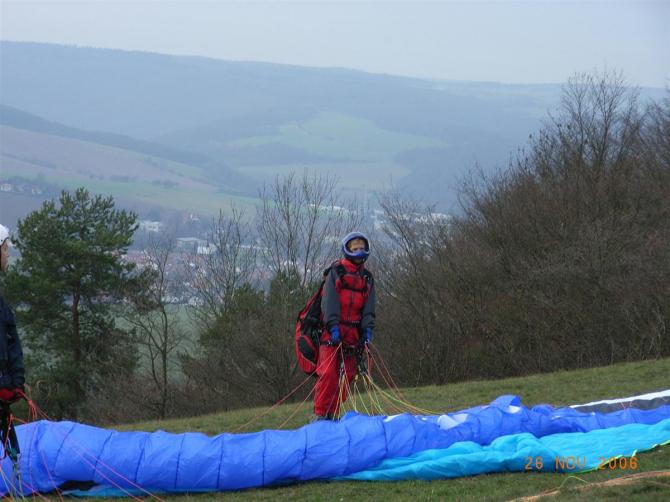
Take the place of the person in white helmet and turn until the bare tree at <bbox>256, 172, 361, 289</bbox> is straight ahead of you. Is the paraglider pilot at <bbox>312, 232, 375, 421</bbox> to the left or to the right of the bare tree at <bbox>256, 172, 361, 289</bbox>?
right

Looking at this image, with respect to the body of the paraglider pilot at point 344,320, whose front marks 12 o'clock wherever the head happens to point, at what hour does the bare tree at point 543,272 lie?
The bare tree is roughly at 8 o'clock from the paraglider pilot.

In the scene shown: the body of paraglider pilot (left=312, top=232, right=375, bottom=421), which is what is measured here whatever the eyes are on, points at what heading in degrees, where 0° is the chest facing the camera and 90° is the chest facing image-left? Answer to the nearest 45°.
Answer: approximately 315°

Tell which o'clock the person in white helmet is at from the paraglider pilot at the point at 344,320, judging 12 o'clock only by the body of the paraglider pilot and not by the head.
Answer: The person in white helmet is roughly at 3 o'clock from the paraglider pilot.

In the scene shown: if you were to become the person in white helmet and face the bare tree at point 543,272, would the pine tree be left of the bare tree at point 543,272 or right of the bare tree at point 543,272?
left

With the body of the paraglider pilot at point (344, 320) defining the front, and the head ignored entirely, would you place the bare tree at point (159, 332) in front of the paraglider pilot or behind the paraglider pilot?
behind

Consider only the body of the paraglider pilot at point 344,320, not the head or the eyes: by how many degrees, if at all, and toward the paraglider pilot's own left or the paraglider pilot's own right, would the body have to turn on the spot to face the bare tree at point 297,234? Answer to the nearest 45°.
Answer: approximately 135° to the paraglider pilot's own left

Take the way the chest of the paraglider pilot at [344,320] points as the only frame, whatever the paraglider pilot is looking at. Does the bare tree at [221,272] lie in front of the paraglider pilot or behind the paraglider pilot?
behind
